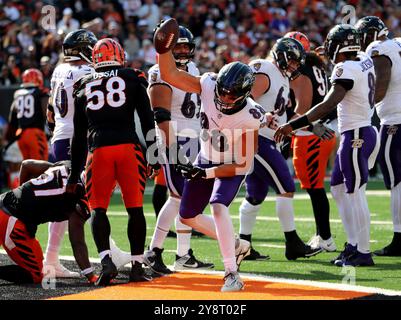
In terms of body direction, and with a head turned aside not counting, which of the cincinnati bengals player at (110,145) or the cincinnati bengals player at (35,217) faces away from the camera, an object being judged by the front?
the cincinnati bengals player at (110,145)

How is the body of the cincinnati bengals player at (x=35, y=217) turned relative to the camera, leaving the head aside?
to the viewer's right

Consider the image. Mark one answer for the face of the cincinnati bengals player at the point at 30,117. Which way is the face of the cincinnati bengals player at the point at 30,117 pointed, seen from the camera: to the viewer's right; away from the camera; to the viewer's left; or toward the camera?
away from the camera

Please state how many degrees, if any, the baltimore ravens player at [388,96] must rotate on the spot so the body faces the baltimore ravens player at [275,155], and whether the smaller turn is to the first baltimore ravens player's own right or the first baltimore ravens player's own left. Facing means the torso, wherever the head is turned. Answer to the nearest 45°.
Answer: approximately 45° to the first baltimore ravens player's own left

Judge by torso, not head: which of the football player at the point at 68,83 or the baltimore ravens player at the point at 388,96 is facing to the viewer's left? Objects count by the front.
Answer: the baltimore ravens player

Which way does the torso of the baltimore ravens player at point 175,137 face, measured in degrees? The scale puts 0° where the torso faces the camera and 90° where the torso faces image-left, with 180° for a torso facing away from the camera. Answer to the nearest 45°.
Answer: approximately 315°

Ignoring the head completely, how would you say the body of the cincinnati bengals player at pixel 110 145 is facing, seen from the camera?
away from the camera

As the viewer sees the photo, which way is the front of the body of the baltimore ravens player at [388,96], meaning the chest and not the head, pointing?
to the viewer's left

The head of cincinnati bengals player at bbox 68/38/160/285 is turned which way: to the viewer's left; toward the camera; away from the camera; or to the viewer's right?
away from the camera
